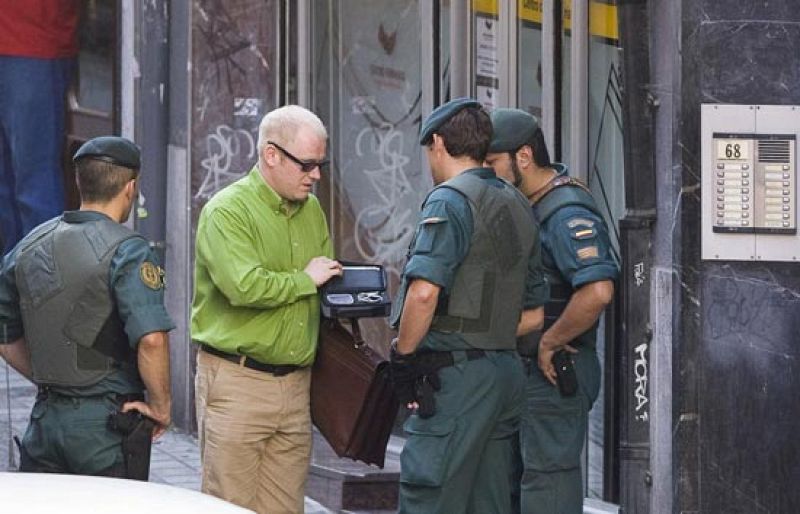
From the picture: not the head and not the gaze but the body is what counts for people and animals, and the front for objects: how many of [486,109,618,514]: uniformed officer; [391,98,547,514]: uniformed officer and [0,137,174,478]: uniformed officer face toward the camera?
0

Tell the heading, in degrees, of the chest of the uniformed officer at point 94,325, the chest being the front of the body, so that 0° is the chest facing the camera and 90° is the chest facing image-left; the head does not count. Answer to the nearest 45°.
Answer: approximately 225°

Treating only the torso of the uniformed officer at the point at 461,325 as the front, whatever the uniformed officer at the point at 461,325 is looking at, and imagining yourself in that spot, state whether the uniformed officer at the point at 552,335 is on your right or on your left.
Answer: on your right

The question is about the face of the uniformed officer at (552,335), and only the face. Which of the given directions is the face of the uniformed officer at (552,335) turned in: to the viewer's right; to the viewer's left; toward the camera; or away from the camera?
to the viewer's left

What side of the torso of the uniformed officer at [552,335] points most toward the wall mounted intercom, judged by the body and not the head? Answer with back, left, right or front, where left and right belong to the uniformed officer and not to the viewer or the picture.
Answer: back

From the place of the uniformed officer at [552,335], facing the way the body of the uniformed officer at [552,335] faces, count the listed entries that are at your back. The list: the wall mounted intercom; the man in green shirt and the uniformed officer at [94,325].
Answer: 1

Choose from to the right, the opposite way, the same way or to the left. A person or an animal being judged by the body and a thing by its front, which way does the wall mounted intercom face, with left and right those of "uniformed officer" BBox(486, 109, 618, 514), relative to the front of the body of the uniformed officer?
to the left

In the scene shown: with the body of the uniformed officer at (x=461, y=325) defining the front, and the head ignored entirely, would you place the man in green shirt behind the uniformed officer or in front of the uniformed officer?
in front

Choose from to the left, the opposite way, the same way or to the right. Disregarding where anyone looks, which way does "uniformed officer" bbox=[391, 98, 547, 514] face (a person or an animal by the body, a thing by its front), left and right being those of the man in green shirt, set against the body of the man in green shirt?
the opposite way

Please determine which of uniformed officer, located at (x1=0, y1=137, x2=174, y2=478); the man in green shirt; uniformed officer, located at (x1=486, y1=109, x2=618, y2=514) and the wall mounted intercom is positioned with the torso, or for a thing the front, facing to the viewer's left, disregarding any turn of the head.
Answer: uniformed officer, located at (x1=486, y1=109, x2=618, y2=514)

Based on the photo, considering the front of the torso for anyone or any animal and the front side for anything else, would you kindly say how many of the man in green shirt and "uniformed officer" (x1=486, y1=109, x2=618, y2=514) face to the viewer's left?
1

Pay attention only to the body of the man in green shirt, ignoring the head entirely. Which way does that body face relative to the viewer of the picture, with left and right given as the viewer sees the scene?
facing the viewer and to the right of the viewer

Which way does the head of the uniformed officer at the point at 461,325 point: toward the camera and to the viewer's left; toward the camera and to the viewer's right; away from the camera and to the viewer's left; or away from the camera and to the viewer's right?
away from the camera and to the viewer's left

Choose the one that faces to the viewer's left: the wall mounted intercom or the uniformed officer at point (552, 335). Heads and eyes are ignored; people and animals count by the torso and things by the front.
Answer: the uniformed officer

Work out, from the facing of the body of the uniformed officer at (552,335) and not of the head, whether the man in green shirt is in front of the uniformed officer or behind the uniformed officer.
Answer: in front

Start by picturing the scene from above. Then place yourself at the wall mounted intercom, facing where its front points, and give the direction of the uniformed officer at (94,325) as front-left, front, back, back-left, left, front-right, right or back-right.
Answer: front-right

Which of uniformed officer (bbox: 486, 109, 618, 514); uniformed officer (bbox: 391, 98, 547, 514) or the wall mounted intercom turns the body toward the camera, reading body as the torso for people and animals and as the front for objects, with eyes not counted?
the wall mounted intercom

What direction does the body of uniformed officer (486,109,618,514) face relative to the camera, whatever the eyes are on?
to the viewer's left

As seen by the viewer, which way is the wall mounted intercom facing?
toward the camera
